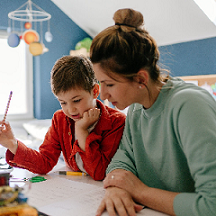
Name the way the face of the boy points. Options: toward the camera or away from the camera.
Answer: toward the camera

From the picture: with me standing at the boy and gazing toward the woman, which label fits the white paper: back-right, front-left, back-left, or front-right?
front-right

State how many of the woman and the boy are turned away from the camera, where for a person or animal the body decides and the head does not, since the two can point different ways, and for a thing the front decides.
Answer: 0

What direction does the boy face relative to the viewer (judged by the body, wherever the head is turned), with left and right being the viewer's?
facing the viewer and to the left of the viewer

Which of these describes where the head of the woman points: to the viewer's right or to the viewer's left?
to the viewer's left
